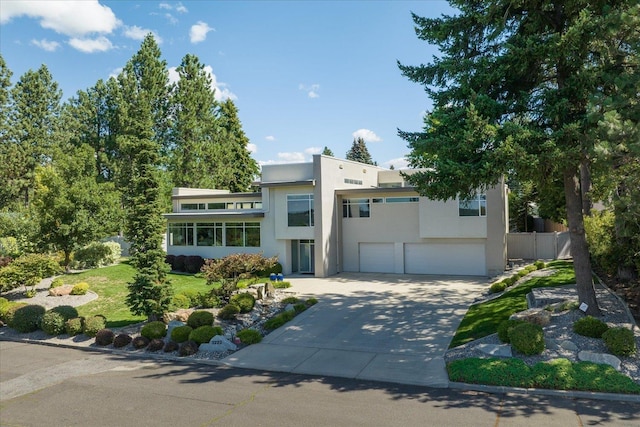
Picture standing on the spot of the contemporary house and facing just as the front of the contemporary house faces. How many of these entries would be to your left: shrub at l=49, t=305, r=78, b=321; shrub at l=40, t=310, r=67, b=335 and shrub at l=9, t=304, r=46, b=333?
0

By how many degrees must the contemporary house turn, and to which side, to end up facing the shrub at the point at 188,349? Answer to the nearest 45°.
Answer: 0° — it already faces it

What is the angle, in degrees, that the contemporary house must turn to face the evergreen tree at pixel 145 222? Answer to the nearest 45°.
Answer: approximately 45° to its right

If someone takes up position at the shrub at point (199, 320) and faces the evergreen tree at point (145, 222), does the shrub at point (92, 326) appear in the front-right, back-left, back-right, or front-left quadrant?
front-left

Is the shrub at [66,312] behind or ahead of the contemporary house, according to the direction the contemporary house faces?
ahead

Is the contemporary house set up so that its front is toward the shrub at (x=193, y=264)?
no

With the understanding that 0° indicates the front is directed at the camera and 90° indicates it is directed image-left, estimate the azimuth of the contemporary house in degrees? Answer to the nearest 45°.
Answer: approximately 0°

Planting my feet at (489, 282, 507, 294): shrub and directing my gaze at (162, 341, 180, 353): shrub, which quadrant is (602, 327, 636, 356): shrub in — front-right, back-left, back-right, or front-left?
front-left

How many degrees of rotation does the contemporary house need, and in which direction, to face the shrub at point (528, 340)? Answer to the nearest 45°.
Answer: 0° — it already faces it

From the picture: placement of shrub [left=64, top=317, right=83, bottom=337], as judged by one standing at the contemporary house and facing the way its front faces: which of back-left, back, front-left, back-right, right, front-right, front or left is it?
front-right

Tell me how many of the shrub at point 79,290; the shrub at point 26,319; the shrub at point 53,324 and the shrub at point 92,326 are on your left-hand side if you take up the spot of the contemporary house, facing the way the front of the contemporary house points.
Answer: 0

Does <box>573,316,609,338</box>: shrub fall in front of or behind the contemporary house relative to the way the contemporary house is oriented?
in front

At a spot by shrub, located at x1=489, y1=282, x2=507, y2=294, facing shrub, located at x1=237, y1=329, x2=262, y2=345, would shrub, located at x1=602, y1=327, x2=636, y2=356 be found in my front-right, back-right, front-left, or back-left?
front-left

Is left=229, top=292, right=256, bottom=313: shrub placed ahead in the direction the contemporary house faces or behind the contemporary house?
ahead
